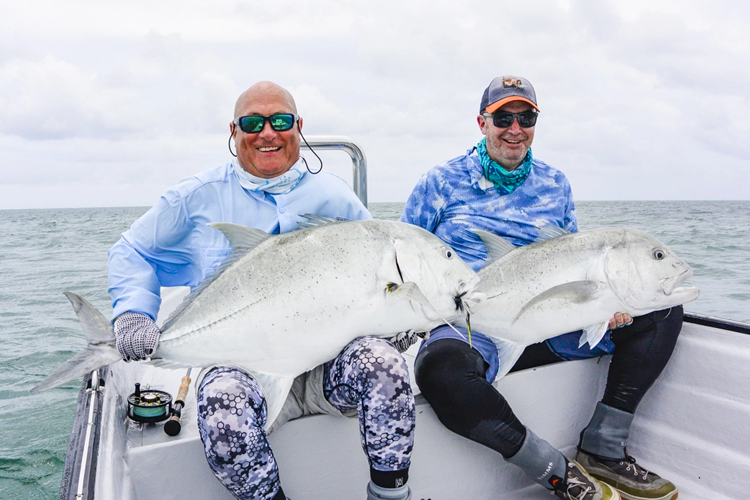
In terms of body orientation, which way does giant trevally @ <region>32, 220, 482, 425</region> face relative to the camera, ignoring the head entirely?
to the viewer's right

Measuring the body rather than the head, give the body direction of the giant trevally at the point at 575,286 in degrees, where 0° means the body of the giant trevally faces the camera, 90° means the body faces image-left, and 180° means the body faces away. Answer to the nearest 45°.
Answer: approximately 270°

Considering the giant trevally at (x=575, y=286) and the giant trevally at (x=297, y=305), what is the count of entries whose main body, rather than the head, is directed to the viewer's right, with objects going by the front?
2

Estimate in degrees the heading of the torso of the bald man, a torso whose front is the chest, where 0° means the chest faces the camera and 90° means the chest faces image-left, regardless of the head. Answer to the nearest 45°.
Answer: approximately 0°

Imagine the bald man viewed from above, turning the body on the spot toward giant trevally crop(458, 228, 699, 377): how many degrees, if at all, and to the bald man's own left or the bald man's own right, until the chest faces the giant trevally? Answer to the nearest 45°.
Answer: approximately 90° to the bald man's own left

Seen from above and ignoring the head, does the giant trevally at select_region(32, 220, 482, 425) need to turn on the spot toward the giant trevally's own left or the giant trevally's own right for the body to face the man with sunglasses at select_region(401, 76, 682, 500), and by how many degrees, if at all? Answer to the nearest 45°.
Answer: approximately 45° to the giant trevally's own left

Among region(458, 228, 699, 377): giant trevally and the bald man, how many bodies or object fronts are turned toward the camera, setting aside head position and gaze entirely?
1
